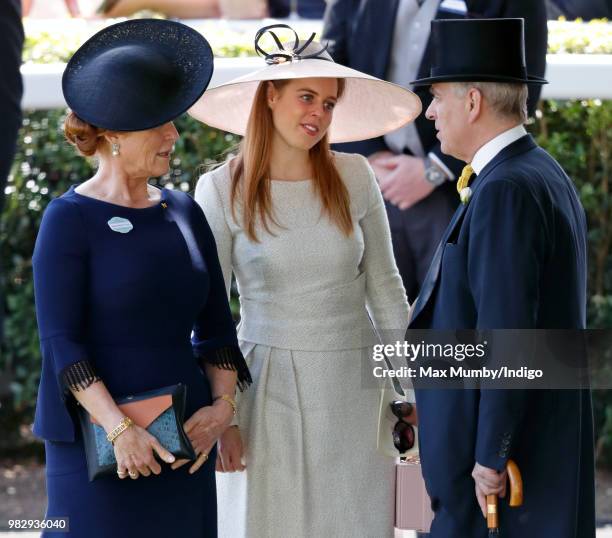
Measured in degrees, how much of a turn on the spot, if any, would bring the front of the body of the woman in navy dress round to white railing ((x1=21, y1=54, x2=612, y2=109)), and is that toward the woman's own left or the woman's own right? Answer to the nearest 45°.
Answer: approximately 90° to the woman's own left

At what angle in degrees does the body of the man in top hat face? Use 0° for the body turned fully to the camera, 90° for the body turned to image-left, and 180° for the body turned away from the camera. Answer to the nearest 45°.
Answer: approximately 90°

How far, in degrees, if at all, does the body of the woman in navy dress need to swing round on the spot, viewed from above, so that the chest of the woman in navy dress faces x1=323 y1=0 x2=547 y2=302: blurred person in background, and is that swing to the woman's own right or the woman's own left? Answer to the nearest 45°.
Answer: approximately 90° to the woman's own left

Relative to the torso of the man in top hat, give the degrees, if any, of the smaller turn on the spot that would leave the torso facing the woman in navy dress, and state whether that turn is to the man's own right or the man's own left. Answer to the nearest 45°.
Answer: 0° — they already face them

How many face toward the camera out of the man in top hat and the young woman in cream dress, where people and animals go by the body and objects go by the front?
1

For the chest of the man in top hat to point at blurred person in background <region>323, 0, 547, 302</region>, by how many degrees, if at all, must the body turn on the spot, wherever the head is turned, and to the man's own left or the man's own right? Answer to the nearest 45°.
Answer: approximately 90° to the man's own right

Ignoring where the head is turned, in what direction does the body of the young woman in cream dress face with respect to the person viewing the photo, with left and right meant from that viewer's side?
facing the viewer

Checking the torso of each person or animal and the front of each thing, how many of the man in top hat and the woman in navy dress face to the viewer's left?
1

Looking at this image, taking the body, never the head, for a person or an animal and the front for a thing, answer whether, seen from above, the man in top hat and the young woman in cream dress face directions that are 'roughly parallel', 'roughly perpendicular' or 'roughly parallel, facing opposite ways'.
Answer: roughly perpendicular

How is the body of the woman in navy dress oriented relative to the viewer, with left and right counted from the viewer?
facing the viewer and to the right of the viewer

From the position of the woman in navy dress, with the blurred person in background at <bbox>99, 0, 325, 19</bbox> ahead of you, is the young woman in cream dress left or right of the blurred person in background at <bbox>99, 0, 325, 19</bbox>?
right

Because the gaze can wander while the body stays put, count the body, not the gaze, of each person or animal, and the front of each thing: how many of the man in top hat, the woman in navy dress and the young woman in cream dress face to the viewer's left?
1

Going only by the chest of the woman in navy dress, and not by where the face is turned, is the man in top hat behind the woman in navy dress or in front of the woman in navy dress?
in front

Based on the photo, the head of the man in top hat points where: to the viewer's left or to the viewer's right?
to the viewer's left
